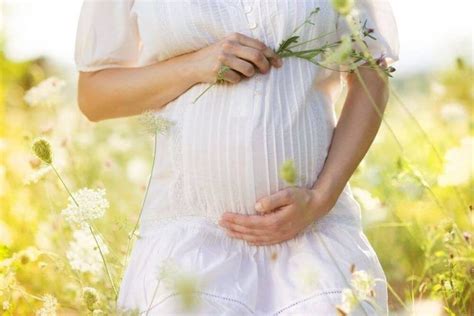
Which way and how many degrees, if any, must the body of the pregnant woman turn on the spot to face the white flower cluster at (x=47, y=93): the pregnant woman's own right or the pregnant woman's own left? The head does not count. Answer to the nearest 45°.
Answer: approximately 135° to the pregnant woman's own right

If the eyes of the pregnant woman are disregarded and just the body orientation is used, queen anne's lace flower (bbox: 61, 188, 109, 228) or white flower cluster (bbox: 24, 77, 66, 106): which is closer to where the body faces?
the queen anne's lace flower

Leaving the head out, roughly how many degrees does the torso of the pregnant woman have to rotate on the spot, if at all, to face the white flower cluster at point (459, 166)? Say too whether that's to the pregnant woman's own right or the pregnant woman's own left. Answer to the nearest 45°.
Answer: approximately 90° to the pregnant woman's own left

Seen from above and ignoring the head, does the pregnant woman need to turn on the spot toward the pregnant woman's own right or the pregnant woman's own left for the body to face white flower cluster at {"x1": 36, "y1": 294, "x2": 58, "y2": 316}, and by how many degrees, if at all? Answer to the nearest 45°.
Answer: approximately 90° to the pregnant woman's own right

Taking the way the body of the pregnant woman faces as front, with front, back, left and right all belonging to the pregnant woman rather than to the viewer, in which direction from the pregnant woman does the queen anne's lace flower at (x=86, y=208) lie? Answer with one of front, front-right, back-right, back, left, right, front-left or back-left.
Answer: right
